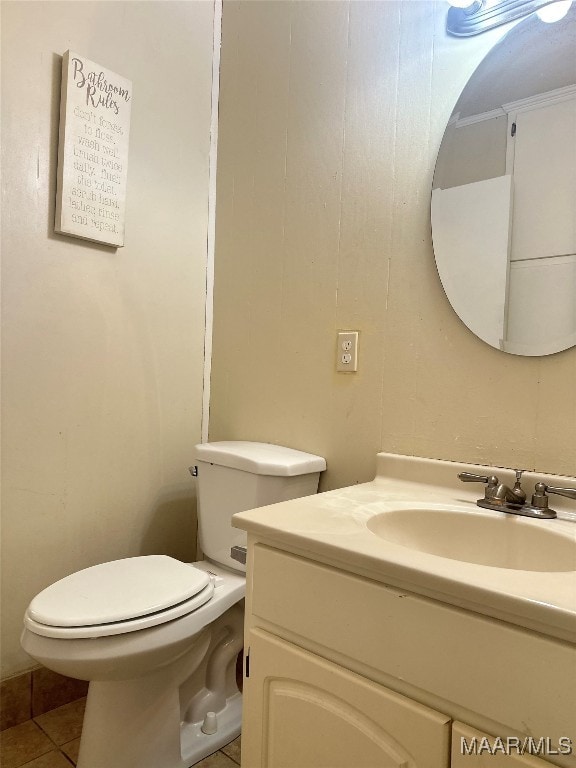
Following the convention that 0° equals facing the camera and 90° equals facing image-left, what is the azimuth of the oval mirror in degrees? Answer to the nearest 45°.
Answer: approximately 45°

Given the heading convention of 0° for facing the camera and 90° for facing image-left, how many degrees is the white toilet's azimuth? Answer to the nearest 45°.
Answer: approximately 45°

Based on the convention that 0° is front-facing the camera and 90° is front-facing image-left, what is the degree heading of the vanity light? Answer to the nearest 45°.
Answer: approximately 45°

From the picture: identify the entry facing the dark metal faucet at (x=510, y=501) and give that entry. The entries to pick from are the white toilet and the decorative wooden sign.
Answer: the decorative wooden sign

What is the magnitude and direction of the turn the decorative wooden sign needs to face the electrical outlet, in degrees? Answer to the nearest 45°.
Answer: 0° — it already faces it

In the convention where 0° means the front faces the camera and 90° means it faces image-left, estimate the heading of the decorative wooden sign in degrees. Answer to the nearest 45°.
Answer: approximately 315°
